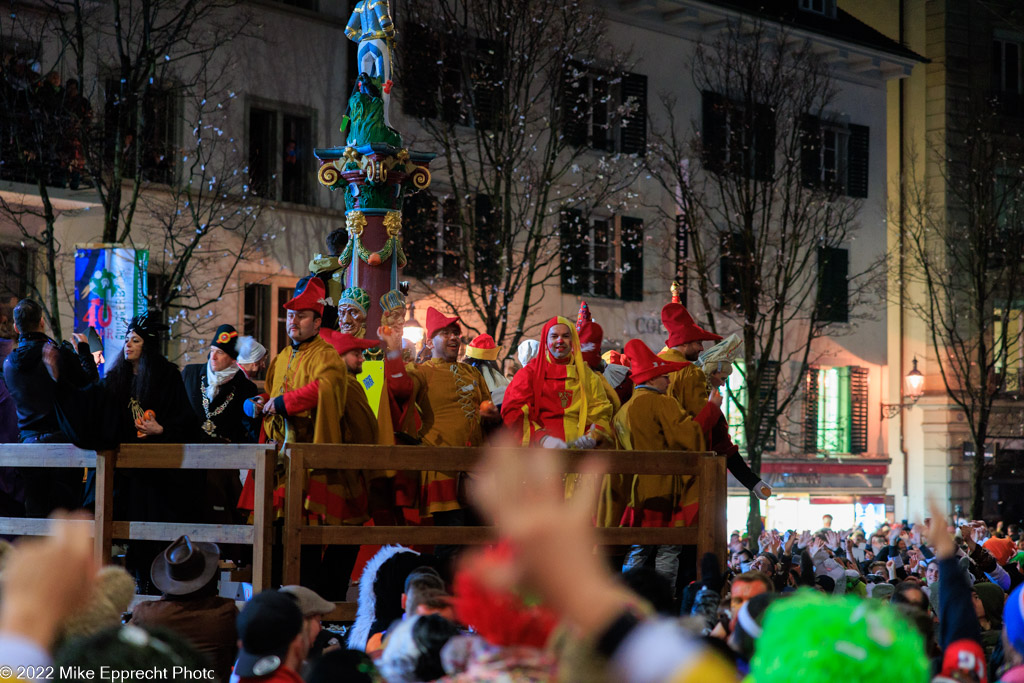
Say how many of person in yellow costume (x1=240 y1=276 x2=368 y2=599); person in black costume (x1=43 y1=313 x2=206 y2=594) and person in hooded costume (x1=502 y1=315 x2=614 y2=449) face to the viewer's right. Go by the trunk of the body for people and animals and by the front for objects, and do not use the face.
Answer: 0

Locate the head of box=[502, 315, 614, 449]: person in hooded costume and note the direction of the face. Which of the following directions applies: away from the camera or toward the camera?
toward the camera

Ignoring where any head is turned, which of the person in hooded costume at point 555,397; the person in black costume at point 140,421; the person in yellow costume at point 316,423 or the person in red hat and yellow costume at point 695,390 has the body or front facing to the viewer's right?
the person in red hat and yellow costume at point 695,390

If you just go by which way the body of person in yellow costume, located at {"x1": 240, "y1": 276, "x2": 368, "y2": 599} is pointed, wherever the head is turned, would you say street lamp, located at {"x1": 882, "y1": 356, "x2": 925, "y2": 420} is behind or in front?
behind

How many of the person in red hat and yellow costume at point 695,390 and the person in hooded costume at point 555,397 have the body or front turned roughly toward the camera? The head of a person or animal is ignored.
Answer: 1

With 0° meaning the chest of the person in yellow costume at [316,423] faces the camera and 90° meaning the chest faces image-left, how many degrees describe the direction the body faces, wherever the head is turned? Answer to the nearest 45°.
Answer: approximately 45°

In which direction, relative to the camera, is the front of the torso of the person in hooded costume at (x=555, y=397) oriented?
toward the camera

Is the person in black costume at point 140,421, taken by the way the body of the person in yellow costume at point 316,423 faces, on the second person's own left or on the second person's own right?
on the second person's own right

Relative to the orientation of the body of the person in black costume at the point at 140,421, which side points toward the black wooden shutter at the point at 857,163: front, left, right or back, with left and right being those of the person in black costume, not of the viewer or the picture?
back

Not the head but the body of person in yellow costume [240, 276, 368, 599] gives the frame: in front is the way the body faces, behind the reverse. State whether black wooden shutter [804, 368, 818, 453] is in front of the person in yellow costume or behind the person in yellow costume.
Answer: behind

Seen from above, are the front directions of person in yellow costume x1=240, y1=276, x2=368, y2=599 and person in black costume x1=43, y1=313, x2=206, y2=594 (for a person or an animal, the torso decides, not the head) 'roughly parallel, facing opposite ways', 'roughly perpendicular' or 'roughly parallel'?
roughly parallel
